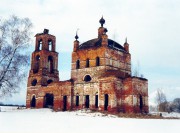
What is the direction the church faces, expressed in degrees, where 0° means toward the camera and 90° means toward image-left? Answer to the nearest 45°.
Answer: approximately 135°
